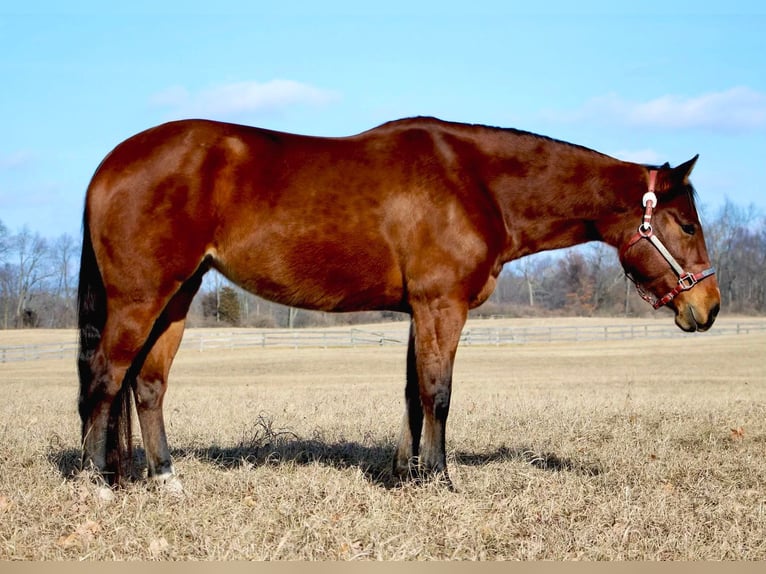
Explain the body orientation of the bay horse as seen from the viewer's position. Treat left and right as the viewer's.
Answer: facing to the right of the viewer
